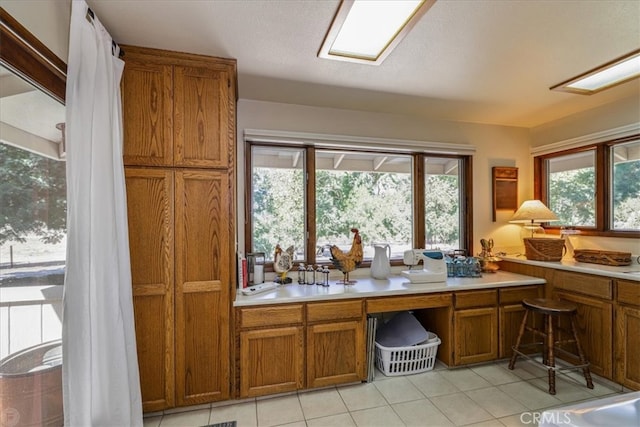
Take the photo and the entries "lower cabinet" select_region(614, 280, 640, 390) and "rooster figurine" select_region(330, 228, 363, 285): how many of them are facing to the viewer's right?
1

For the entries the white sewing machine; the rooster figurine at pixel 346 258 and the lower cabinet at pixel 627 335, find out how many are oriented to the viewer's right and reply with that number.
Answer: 1

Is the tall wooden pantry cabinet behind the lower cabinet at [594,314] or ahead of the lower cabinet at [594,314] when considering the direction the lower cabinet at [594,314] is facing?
ahead

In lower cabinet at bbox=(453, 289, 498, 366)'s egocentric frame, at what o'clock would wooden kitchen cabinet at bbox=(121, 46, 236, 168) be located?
The wooden kitchen cabinet is roughly at 3 o'clock from the lower cabinet.

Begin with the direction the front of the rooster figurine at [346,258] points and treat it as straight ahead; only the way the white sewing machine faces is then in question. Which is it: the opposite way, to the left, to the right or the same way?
to the right

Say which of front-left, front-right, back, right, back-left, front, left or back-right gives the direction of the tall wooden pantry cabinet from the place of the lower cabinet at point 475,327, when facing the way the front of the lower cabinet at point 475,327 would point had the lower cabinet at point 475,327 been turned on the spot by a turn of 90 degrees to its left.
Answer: back

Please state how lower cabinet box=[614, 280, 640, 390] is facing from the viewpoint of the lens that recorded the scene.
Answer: facing the viewer and to the left of the viewer

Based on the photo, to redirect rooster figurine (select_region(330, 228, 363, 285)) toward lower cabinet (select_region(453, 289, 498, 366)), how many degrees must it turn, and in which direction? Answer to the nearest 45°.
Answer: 0° — it already faces it

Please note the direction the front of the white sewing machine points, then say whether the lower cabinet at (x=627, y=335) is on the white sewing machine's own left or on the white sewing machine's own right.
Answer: on the white sewing machine's own left

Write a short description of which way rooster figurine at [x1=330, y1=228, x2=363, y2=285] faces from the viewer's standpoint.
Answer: facing to the right of the viewer

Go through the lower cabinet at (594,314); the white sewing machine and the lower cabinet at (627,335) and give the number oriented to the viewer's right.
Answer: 0

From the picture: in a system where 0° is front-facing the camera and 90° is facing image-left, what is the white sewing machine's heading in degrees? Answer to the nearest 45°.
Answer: approximately 0°
